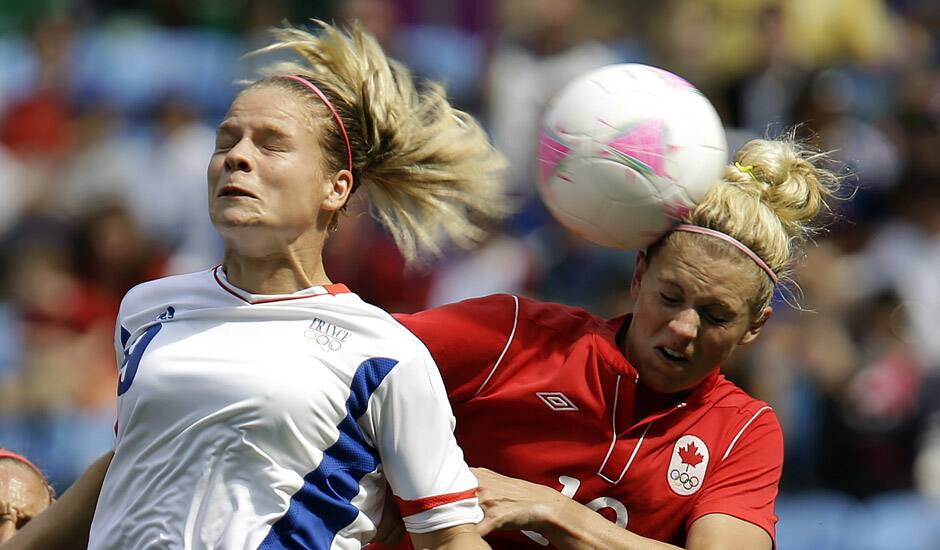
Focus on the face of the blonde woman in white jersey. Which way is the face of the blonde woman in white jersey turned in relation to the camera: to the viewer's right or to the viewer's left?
to the viewer's left

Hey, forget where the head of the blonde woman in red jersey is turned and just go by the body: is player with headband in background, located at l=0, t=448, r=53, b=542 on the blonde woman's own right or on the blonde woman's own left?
on the blonde woman's own right

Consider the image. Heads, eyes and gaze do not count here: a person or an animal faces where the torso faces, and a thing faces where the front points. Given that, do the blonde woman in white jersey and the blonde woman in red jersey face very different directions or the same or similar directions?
same or similar directions

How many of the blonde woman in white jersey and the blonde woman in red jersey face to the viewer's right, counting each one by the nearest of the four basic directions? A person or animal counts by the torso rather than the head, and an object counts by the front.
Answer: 0

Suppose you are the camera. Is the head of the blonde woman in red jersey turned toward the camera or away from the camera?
toward the camera

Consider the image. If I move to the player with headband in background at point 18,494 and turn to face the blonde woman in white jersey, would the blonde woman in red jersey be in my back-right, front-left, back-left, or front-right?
front-left

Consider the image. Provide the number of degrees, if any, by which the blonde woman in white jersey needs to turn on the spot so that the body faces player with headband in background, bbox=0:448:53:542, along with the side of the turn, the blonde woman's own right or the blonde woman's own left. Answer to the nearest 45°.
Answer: approximately 90° to the blonde woman's own right

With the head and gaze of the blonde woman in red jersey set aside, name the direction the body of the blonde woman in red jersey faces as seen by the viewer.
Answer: toward the camera

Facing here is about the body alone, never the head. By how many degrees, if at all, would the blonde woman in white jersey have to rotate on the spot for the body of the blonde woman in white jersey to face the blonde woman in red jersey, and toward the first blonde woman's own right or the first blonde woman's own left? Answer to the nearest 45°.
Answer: approximately 135° to the first blonde woman's own left

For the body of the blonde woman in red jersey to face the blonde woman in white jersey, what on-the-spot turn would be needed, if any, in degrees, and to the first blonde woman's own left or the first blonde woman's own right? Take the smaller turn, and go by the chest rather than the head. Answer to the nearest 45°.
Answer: approximately 45° to the first blonde woman's own right
